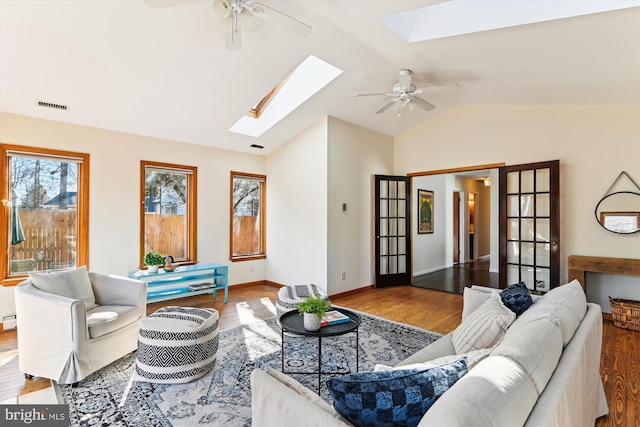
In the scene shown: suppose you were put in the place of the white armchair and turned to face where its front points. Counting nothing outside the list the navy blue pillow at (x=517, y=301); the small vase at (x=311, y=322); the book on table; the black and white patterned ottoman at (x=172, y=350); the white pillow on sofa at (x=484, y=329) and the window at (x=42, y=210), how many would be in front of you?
5

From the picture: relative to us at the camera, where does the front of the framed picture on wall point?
facing the viewer and to the right of the viewer

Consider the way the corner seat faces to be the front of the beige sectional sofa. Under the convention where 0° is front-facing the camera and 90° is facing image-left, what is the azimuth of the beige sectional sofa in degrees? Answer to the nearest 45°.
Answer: approximately 135°

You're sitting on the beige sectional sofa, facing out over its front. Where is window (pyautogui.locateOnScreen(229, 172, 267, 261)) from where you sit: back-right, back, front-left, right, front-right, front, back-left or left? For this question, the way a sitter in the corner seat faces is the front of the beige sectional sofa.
front

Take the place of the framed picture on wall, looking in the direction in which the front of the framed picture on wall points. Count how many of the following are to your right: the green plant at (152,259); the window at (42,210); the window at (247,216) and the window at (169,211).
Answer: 4

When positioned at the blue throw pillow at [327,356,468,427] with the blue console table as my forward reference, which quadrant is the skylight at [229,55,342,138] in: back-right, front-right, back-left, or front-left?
front-right

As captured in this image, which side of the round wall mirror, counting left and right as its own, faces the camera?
front

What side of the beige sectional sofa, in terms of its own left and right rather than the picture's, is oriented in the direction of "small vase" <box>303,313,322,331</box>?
front

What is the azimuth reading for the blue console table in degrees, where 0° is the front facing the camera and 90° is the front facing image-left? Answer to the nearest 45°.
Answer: approximately 315°

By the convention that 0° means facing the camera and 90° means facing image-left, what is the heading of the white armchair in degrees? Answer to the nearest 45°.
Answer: approximately 315°

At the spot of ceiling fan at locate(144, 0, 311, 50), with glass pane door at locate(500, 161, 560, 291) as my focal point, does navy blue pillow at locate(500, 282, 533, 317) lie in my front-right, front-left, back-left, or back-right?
front-right

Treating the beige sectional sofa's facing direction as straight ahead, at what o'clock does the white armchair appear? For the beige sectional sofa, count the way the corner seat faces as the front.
The white armchair is roughly at 11 o'clock from the beige sectional sofa.

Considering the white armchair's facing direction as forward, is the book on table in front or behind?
in front

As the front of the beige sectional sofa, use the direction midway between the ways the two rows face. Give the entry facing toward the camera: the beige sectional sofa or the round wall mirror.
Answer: the round wall mirror

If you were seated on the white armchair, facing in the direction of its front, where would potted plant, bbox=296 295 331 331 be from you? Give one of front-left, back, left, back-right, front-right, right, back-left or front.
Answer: front

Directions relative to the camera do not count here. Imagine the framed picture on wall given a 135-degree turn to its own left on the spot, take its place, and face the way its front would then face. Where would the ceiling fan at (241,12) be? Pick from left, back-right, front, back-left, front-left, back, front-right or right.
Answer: back
